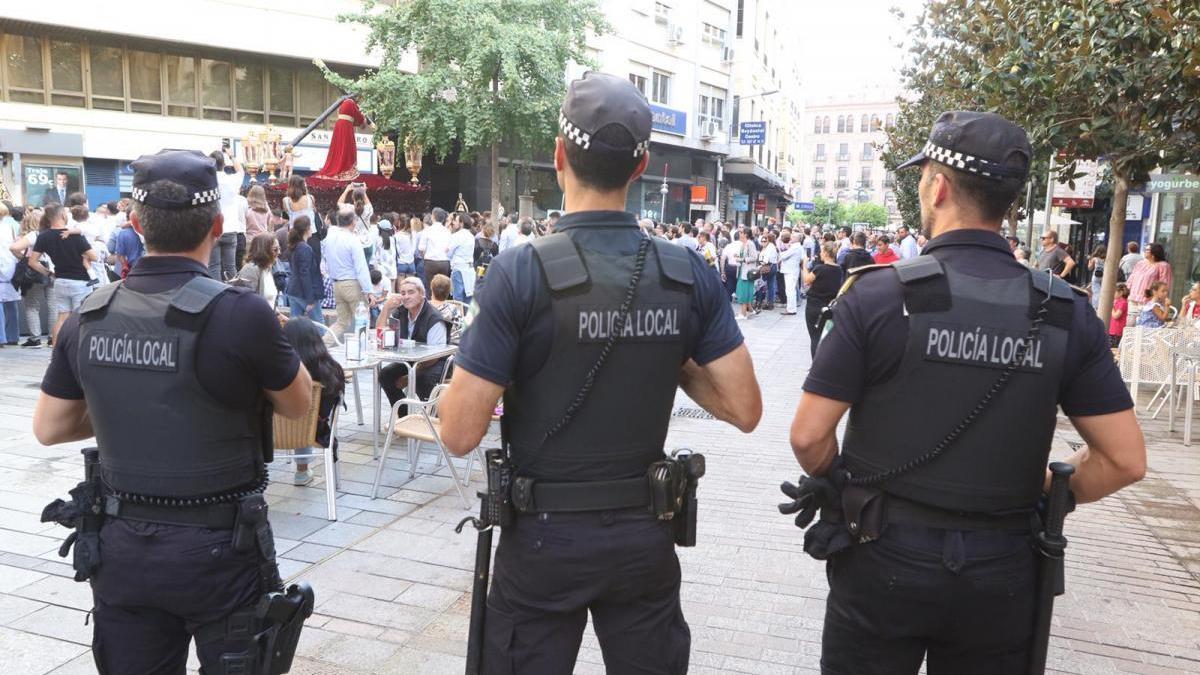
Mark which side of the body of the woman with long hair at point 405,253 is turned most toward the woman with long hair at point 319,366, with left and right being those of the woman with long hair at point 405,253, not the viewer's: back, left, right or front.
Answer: back

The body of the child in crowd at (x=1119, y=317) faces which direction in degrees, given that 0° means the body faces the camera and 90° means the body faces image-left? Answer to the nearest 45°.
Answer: approximately 90°

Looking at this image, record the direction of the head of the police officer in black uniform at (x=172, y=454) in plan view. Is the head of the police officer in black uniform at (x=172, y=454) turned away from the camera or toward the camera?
away from the camera

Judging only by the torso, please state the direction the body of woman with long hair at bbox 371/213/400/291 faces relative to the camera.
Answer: away from the camera

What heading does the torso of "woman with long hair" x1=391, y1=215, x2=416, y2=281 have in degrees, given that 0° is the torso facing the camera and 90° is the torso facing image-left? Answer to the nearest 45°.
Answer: approximately 180°

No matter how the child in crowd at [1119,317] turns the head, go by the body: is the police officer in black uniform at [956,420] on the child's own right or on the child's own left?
on the child's own left

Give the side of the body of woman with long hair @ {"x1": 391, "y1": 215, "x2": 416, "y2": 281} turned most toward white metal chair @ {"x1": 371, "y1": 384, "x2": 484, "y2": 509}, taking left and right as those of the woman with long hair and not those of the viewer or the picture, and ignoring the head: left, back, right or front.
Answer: back
